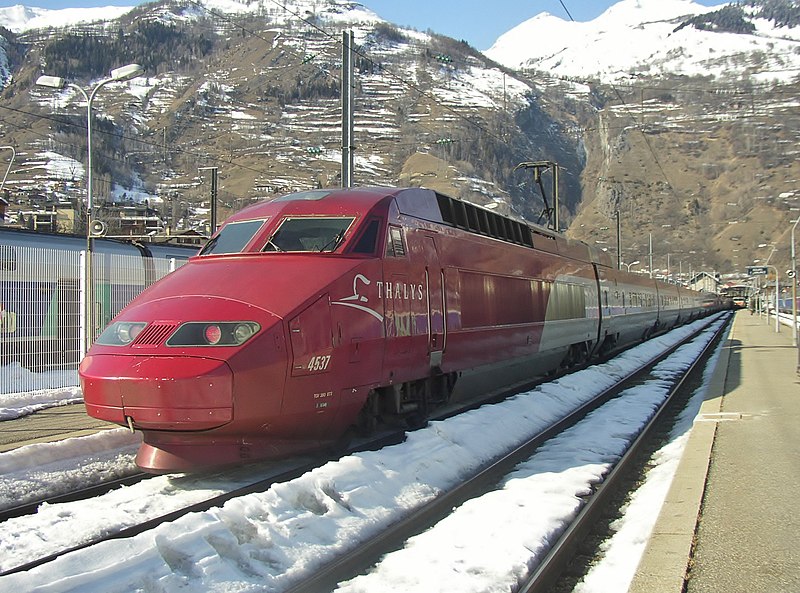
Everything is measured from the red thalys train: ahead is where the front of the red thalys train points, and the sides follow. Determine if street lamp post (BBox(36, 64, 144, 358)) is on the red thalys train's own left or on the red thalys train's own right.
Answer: on the red thalys train's own right

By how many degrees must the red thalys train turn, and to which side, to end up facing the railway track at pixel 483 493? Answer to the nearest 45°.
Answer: approximately 90° to its left

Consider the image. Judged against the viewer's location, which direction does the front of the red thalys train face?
facing the viewer and to the left of the viewer
